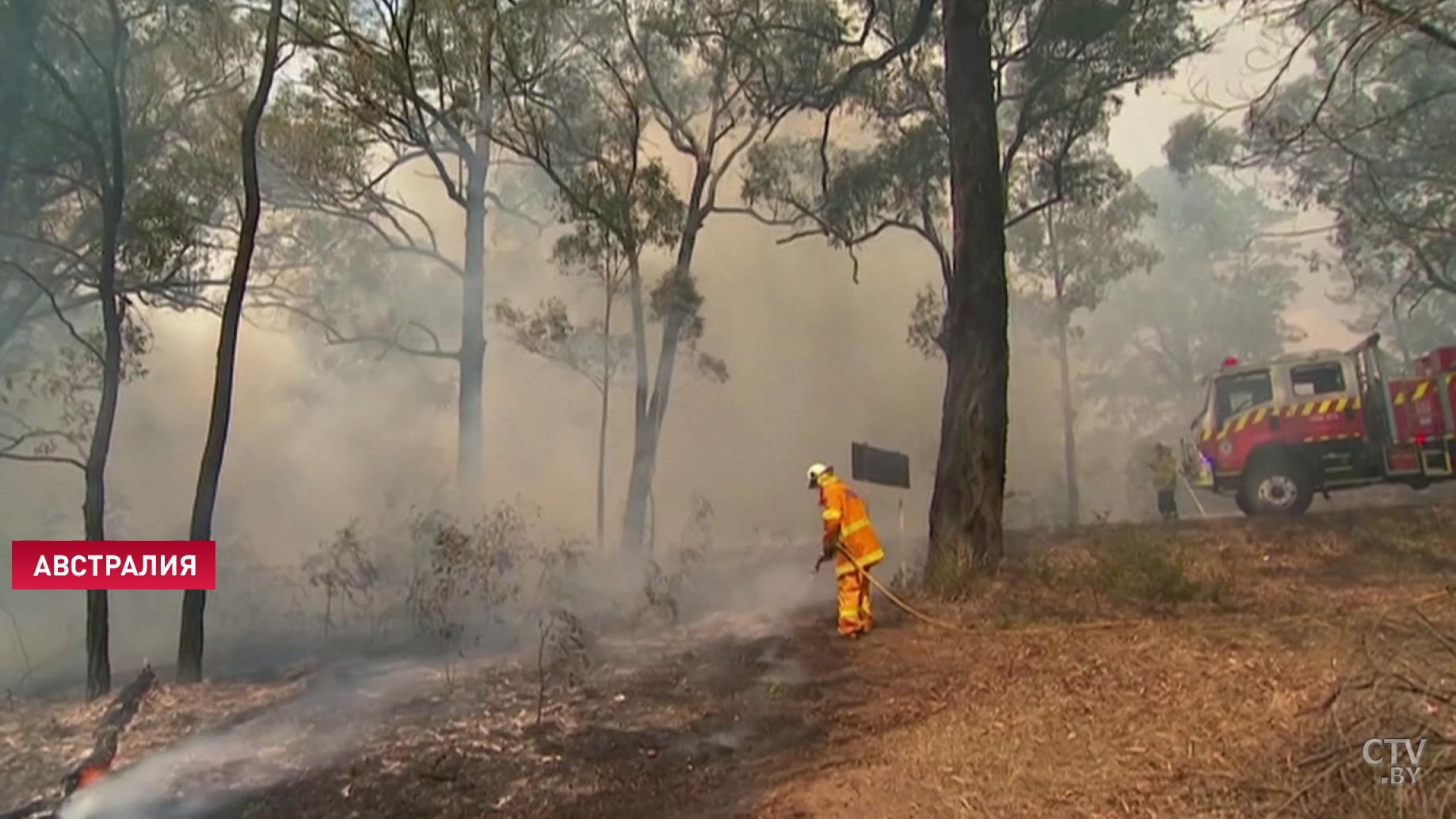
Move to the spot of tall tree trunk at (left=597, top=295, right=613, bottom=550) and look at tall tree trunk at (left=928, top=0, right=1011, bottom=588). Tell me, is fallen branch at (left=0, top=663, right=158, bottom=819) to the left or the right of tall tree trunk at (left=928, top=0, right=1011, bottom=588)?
right

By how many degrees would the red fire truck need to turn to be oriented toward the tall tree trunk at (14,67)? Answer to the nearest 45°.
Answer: approximately 45° to its left

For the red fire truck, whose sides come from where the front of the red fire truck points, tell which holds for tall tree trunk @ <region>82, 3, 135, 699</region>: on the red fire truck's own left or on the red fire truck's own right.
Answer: on the red fire truck's own left

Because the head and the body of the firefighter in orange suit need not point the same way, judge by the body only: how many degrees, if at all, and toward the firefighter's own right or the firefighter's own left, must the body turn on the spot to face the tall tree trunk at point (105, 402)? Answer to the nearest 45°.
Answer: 0° — they already face it

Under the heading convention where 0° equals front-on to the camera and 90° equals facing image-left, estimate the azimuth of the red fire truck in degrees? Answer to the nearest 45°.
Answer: approximately 90°

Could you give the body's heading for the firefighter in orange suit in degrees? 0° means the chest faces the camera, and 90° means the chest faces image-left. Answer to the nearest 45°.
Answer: approximately 90°

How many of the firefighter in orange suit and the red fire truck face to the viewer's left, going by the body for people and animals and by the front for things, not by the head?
2

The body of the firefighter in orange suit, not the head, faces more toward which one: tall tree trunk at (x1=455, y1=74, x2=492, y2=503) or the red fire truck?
the tall tree trunk

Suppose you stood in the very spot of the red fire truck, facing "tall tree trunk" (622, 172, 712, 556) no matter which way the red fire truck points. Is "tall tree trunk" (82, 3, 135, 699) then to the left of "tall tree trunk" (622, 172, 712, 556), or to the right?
left

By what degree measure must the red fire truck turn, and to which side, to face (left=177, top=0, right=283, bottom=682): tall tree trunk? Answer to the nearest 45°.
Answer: approximately 45° to its left

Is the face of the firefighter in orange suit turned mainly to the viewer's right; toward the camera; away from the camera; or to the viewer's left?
to the viewer's left
